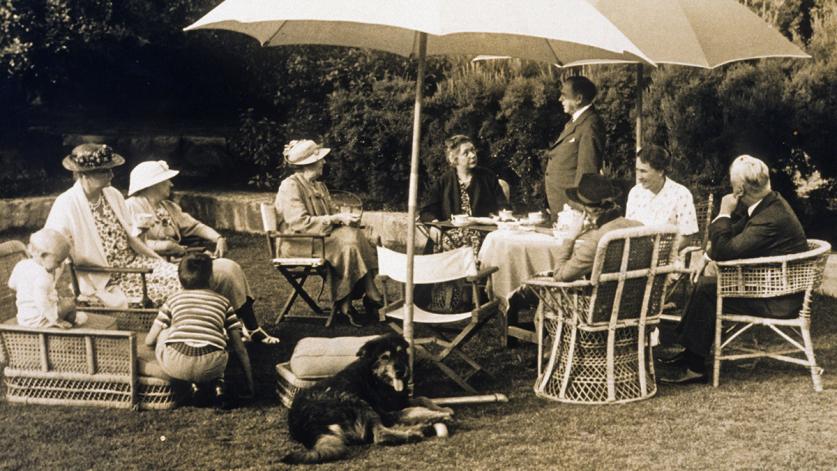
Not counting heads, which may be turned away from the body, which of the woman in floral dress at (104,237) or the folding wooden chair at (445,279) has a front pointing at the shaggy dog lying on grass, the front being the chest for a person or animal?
the woman in floral dress

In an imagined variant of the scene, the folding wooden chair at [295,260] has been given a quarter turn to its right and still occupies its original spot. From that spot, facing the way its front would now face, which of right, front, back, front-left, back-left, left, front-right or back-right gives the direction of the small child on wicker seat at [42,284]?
front-right

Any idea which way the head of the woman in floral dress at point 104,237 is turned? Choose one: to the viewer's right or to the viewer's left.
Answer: to the viewer's right

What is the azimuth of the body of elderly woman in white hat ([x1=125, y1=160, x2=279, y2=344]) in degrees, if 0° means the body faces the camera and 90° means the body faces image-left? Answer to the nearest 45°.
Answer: approximately 315°

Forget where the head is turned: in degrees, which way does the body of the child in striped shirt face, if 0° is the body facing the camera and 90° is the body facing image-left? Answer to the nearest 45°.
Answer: approximately 180°

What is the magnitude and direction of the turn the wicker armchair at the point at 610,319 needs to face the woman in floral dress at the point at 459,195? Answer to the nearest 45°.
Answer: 0° — it already faces them

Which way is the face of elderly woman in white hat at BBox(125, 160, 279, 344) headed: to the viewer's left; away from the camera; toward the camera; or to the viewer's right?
to the viewer's right

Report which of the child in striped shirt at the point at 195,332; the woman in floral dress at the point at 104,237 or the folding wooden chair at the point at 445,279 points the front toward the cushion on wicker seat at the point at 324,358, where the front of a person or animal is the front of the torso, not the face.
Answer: the woman in floral dress

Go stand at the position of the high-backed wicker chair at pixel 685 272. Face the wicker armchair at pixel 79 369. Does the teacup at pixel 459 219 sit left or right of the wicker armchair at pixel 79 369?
right

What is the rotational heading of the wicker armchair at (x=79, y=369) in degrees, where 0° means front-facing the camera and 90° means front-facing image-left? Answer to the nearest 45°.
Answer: approximately 270°

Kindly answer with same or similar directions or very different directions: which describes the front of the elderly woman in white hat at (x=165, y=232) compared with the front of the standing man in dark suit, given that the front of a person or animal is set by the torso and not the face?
very different directions

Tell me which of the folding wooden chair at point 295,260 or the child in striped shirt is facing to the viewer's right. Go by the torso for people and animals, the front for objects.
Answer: the folding wooden chair

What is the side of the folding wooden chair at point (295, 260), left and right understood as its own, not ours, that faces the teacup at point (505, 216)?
front

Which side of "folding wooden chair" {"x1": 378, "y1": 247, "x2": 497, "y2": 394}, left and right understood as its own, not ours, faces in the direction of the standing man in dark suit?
front

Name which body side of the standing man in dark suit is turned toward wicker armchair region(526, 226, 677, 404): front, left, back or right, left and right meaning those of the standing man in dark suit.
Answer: left
